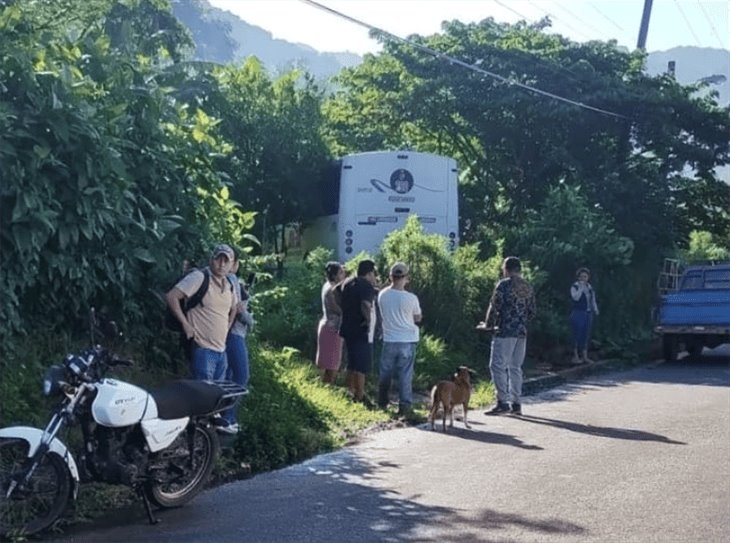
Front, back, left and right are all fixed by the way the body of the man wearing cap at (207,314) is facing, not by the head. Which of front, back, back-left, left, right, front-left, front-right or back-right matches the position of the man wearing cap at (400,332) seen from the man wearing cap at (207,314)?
left

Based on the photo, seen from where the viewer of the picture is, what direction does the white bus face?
facing away from the viewer

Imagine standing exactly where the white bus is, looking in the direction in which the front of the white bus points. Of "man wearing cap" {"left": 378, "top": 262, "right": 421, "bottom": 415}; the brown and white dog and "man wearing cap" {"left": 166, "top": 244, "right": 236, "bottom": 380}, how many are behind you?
3

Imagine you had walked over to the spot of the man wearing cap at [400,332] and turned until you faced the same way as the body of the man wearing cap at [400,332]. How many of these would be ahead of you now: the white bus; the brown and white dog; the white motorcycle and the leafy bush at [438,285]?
2

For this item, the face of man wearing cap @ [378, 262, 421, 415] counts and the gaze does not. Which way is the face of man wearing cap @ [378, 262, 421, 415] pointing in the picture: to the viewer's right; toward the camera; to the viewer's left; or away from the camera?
away from the camera

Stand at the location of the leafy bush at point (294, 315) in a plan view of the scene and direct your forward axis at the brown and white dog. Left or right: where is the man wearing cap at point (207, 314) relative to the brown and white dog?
right

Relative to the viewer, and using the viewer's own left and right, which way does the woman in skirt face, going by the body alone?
facing to the right of the viewer

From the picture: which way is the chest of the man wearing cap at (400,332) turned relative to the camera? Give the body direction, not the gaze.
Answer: away from the camera

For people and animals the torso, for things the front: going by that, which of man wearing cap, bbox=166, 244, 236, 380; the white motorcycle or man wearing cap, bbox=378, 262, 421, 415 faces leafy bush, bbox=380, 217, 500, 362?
man wearing cap, bbox=378, 262, 421, 415

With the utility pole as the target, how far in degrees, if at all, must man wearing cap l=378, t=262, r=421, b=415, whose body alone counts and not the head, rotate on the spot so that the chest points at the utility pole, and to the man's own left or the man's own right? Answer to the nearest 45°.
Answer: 0° — they already face it
